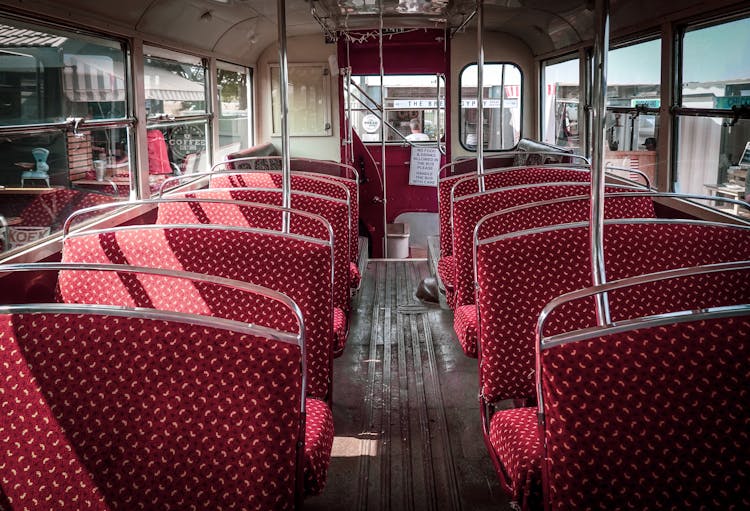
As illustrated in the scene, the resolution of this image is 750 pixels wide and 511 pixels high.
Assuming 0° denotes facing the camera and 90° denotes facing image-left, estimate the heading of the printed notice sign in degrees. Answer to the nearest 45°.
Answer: approximately 0°

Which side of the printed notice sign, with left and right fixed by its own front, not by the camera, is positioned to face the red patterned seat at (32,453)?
front
